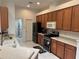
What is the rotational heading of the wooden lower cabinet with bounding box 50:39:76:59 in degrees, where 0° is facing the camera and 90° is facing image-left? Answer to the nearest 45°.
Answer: approximately 45°

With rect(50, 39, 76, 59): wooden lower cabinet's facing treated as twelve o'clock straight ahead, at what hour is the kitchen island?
The kitchen island is roughly at 11 o'clock from the wooden lower cabinet.

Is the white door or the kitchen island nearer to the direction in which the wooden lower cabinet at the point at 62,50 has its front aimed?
the kitchen island

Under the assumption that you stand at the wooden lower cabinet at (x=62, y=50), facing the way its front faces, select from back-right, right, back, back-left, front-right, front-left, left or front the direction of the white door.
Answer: right
